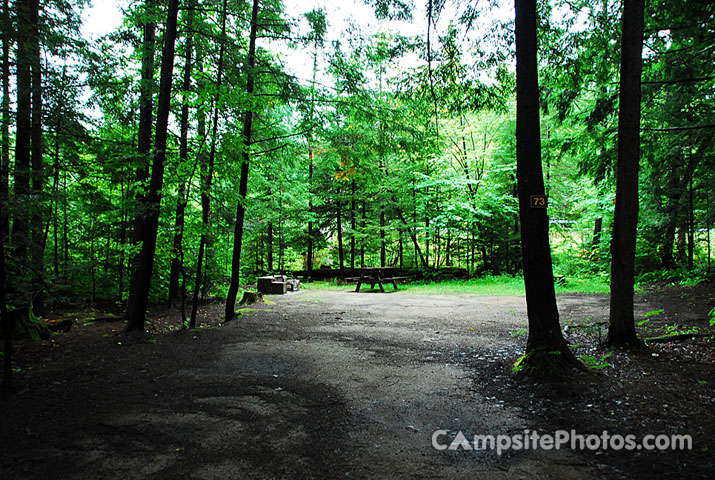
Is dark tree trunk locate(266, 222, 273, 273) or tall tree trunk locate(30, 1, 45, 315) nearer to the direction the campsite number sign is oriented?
the tall tree trunk

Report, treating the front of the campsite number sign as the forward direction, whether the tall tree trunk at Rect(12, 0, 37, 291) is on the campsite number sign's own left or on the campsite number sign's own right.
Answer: on the campsite number sign's own right

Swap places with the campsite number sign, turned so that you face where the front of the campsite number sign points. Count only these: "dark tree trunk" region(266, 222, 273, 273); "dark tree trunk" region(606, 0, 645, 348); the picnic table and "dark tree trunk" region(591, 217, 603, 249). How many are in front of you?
0

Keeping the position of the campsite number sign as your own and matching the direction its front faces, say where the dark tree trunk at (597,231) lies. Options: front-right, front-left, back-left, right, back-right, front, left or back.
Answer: back

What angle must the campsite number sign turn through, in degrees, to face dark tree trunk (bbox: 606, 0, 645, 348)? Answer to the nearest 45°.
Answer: approximately 135° to its left

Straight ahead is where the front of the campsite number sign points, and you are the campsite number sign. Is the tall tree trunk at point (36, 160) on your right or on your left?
on your right

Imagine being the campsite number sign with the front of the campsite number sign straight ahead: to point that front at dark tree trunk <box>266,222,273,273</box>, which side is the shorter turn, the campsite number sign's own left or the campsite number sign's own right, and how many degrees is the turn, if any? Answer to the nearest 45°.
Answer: approximately 135° to the campsite number sign's own right

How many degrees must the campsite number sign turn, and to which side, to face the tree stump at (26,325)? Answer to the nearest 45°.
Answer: approximately 90° to its right

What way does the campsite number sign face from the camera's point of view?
toward the camera

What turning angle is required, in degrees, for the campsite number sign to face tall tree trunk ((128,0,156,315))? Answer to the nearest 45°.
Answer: approximately 90° to its right

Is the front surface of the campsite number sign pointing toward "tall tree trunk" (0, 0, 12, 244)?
no

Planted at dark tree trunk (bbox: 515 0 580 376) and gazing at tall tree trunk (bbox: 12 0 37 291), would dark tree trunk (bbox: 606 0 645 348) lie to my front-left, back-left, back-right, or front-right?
back-right

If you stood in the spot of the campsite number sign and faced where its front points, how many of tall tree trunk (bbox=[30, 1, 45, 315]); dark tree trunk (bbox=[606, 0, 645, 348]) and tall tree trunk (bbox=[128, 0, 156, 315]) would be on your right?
2

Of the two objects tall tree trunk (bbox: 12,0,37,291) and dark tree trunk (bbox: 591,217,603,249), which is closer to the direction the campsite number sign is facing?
the tall tree trunk

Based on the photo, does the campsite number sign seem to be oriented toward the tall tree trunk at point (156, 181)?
no
